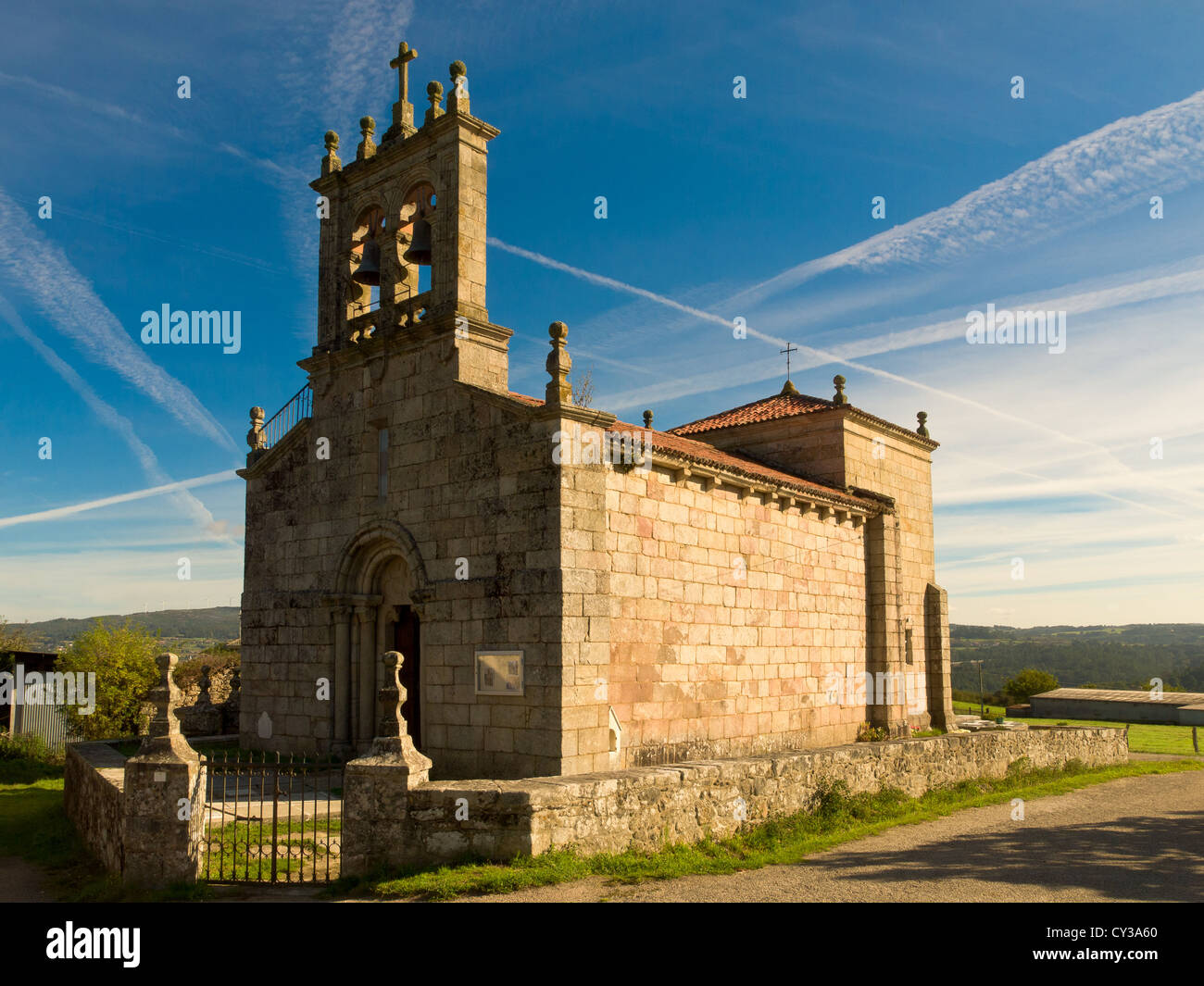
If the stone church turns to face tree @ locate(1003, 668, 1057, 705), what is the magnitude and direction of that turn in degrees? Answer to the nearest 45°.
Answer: approximately 180°

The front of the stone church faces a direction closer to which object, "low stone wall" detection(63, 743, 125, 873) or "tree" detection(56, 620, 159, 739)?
the low stone wall

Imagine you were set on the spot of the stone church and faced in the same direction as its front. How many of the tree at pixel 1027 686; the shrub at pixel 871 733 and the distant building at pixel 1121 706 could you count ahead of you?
0

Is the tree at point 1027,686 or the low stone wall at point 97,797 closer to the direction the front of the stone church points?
the low stone wall

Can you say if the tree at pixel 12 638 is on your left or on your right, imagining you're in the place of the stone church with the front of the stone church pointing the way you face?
on your right

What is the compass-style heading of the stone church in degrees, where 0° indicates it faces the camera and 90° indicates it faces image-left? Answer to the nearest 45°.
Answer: approximately 45°

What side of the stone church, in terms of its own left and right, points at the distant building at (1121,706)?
back

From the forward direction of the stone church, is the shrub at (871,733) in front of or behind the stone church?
behind

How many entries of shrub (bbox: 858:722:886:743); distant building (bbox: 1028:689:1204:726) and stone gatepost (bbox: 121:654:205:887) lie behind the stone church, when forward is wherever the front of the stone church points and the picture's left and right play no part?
2

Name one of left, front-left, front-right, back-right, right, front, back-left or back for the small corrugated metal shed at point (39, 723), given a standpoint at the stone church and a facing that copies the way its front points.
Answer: right
